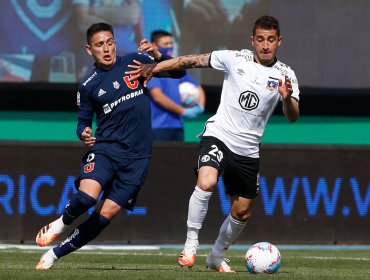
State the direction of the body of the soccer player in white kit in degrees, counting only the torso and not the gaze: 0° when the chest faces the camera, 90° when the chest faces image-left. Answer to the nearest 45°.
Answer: approximately 0°

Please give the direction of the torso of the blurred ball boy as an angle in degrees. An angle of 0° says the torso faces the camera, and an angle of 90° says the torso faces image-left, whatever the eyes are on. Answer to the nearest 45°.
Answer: approximately 315°

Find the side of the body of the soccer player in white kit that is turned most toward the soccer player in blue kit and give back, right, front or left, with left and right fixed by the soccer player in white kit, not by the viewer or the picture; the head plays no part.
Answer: right

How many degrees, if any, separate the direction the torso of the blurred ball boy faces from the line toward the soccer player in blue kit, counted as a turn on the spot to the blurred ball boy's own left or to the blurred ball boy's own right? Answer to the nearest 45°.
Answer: approximately 45° to the blurred ball boy's own right

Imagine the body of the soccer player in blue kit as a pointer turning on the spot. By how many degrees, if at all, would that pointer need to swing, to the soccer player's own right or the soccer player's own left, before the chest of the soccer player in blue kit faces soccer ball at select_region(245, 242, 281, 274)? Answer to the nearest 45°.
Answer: approximately 90° to the soccer player's own left

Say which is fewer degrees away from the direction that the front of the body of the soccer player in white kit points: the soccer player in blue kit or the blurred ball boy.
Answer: the soccer player in blue kit

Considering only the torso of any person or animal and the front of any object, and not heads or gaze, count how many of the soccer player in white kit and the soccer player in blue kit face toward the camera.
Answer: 2

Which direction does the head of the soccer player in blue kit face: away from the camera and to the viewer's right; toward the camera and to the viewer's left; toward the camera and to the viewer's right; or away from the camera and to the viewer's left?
toward the camera and to the viewer's right

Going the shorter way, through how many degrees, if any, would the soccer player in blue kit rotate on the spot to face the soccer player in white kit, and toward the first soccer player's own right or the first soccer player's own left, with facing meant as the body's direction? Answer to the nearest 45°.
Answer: approximately 90° to the first soccer player's own left
